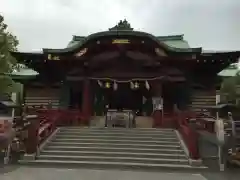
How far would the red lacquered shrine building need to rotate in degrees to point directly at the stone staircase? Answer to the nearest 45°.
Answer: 0° — it already faces it

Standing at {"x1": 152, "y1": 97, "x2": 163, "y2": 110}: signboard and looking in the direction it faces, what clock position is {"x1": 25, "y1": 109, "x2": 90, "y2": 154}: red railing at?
The red railing is roughly at 2 o'clock from the signboard.

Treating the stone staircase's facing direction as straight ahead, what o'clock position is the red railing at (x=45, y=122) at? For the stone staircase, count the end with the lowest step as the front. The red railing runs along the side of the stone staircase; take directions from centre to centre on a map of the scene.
The red railing is roughly at 4 o'clock from the stone staircase.

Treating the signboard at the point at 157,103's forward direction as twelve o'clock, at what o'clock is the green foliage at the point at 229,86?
The green foliage is roughly at 8 o'clock from the signboard.

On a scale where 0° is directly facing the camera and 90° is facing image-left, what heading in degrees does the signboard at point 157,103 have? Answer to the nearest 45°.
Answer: approximately 0°

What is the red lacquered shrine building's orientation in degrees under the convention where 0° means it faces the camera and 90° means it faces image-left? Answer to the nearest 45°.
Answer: approximately 0°

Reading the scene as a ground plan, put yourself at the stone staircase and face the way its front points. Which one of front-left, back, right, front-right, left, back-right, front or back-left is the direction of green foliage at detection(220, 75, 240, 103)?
back-left

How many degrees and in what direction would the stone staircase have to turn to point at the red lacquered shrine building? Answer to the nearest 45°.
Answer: approximately 180°
